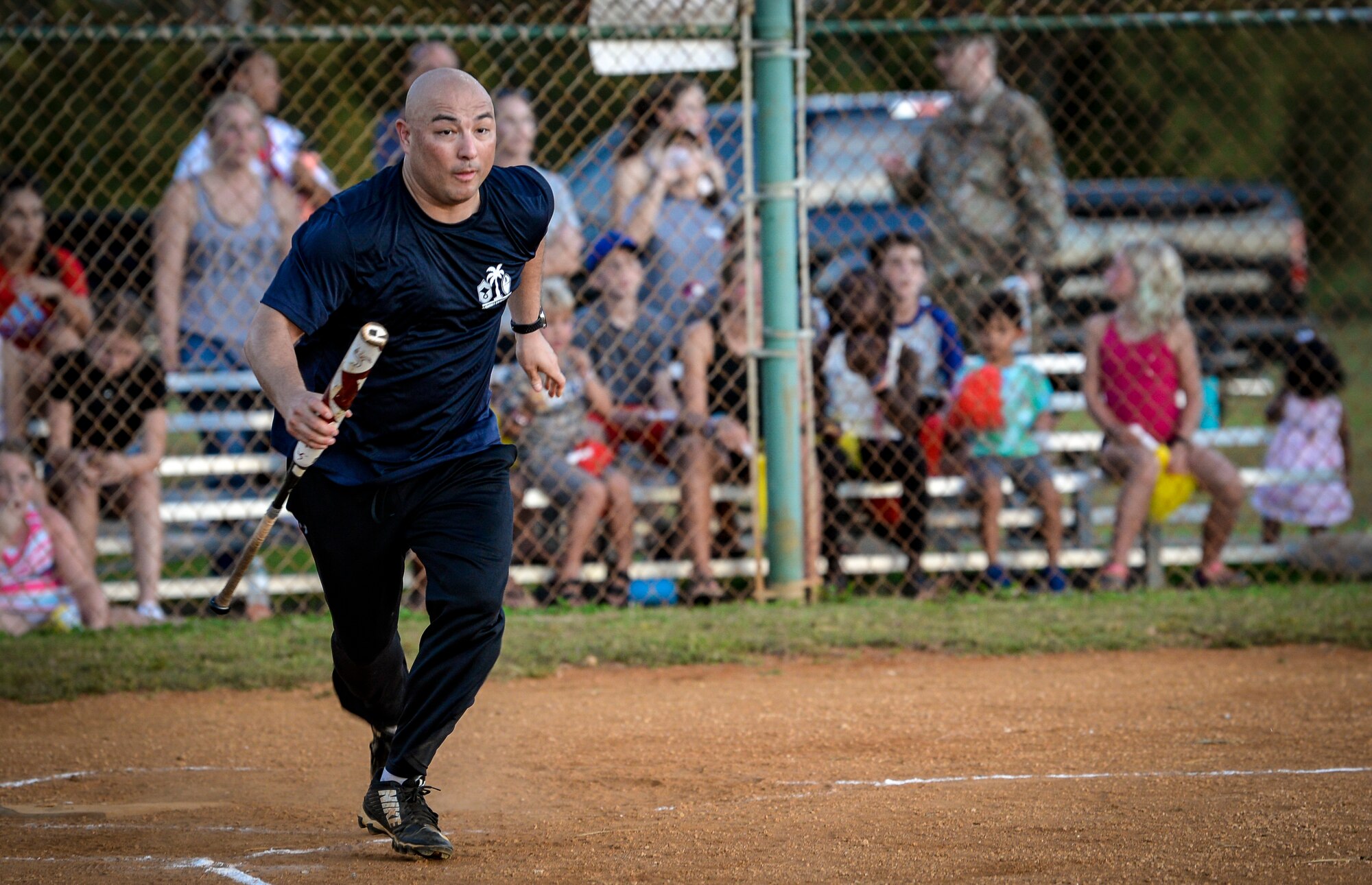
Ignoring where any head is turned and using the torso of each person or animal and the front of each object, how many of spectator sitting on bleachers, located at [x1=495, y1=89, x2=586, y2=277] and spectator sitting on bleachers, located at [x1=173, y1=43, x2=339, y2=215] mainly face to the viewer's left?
0

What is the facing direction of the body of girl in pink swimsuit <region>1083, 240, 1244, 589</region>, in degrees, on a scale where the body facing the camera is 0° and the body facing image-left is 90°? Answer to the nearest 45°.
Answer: approximately 0°

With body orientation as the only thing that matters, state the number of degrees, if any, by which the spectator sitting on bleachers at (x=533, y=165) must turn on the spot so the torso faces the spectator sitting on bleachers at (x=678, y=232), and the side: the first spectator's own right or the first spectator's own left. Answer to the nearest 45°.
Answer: approximately 90° to the first spectator's own left

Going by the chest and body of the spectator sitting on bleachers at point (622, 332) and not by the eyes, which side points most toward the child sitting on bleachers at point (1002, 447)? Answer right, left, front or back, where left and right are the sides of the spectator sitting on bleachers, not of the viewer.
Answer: left

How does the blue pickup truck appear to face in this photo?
to the viewer's left

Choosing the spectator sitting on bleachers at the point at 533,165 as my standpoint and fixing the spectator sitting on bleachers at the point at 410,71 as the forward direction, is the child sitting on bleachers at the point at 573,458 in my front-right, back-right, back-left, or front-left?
back-left

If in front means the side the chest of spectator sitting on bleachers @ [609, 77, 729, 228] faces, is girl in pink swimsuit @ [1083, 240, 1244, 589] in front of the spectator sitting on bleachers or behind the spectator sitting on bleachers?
in front

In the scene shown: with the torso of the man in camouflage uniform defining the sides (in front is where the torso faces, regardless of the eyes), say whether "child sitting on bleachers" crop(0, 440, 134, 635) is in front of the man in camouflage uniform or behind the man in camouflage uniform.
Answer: in front

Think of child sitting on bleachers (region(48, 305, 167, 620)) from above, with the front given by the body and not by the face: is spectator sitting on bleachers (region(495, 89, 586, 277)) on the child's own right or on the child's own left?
on the child's own left

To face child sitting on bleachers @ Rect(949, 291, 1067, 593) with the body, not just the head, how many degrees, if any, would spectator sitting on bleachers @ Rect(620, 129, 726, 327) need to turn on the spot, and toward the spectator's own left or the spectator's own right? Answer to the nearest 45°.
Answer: approximately 90° to the spectator's own left

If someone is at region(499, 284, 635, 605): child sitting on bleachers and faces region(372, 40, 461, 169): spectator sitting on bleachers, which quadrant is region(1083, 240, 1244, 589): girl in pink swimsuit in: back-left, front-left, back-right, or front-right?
back-right

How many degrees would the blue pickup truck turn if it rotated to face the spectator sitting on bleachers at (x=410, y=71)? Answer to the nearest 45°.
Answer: approximately 45° to its left
